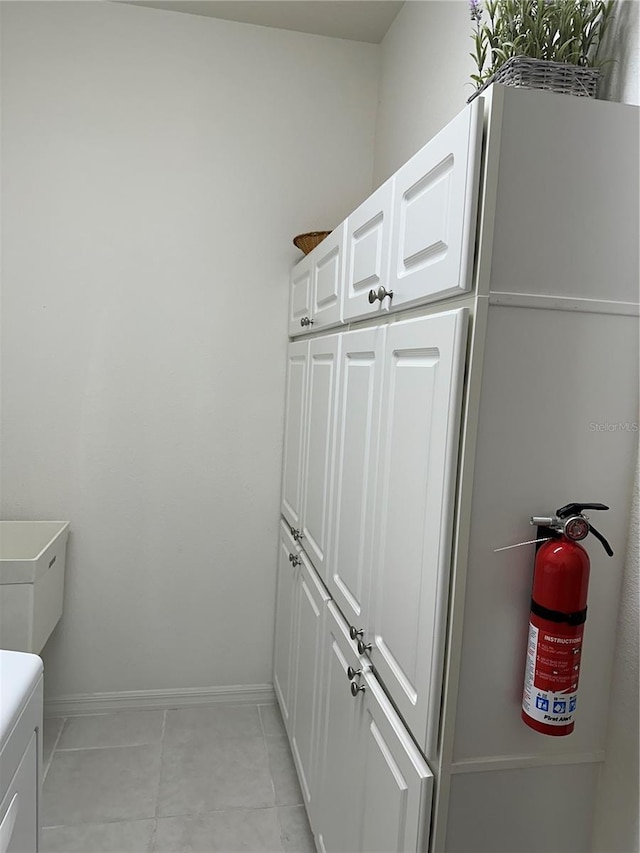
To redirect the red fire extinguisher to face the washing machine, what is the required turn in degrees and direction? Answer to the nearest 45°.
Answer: approximately 90° to its right

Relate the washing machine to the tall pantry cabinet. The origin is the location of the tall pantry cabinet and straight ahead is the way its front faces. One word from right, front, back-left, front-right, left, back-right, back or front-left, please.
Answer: front

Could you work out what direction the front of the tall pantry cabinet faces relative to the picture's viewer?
facing to the left of the viewer

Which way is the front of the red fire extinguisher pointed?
toward the camera
